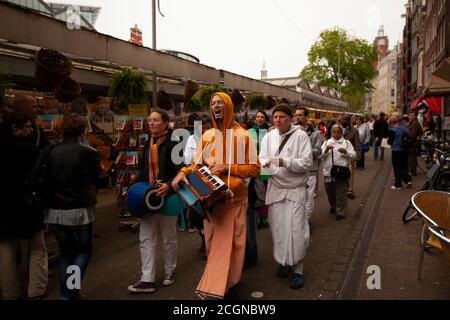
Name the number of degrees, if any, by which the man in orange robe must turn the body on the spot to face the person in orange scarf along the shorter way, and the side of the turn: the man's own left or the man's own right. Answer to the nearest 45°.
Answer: approximately 90° to the man's own right

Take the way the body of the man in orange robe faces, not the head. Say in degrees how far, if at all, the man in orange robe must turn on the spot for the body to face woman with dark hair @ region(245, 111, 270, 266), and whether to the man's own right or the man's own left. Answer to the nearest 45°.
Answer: approximately 135° to the man's own right

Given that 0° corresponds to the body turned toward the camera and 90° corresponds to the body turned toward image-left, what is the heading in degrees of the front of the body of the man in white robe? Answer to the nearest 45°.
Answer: approximately 45°

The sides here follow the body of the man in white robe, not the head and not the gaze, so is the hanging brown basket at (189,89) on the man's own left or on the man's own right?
on the man's own right

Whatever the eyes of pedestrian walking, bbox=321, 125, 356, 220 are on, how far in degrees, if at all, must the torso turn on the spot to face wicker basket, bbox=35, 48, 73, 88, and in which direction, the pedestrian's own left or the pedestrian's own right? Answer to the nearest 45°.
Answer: approximately 45° to the pedestrian's own right

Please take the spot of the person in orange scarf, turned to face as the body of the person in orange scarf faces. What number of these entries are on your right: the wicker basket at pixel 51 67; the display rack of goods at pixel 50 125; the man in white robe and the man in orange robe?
2

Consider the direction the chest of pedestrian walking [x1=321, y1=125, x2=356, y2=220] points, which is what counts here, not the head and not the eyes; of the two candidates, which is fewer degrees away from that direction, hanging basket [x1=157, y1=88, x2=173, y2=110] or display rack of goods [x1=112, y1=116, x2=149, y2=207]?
the display rack of goods

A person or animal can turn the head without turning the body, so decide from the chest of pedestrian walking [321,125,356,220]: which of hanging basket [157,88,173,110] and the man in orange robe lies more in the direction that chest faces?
the man in orange robe

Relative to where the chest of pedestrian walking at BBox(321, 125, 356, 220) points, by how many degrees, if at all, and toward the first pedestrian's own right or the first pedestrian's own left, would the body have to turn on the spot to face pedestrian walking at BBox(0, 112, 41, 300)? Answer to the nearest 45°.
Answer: approximately 45° to the first pedestrian's own right

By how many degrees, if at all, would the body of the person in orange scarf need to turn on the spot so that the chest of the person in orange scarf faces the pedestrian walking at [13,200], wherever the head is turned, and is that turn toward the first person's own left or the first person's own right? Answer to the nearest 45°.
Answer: approximately 45° to the first person's own right

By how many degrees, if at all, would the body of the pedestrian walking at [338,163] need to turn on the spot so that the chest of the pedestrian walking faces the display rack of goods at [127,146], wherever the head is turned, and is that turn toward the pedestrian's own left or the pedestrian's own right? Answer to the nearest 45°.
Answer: approximately 90° to the pedestrian's own right

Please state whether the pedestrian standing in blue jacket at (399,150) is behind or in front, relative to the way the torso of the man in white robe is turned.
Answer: behind

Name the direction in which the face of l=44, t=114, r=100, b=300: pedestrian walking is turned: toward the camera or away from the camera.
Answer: away from the camera
